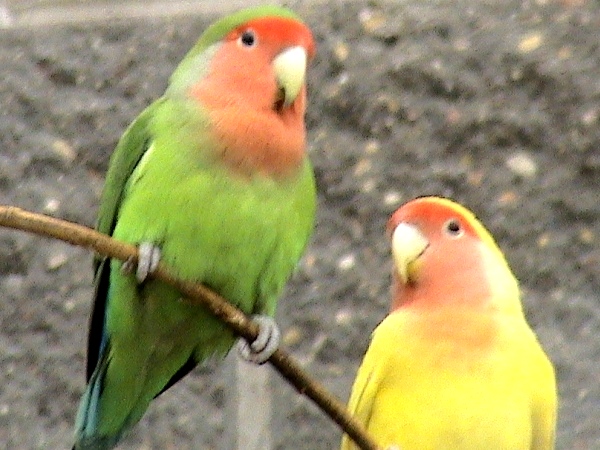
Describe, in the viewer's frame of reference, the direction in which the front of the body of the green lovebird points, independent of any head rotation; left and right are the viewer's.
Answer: facing the viewer and to the right of the viewer
